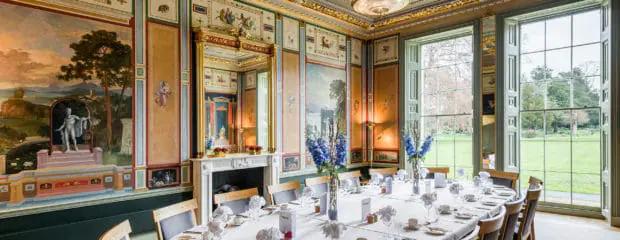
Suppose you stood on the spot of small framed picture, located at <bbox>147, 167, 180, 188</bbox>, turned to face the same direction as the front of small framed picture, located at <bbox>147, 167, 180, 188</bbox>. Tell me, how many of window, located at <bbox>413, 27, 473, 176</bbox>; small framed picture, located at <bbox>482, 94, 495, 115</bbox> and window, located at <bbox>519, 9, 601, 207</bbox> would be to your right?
0

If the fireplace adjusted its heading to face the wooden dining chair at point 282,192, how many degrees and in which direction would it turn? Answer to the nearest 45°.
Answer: approximately 45° to its right

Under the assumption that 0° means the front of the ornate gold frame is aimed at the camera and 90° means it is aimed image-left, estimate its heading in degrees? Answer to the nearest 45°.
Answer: approximately 315°

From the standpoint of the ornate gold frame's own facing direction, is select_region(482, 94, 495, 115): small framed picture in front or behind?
in front

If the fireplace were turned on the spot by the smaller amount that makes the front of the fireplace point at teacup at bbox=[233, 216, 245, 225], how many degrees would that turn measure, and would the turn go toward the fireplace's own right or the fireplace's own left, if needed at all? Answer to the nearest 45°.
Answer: approximately 45° to the fireplace's own right

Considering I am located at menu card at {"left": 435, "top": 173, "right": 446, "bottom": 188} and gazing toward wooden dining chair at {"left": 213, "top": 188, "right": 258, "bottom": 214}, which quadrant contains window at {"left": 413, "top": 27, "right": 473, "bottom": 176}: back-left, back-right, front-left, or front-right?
back-right

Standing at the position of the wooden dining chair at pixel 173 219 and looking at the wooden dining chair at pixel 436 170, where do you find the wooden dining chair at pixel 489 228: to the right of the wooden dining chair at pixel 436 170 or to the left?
right

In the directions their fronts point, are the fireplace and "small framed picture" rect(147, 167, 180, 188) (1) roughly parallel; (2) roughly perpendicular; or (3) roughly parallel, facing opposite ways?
roughly parallel

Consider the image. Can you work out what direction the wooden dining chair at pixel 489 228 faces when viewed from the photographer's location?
facing away from the viewer and to the left of the viewer

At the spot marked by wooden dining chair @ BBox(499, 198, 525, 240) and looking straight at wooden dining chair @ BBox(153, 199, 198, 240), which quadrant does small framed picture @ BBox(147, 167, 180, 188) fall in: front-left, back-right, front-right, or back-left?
front-right

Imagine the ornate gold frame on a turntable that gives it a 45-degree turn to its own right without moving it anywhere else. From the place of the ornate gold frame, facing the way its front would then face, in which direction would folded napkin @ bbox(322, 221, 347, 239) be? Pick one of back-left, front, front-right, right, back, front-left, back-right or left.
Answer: front

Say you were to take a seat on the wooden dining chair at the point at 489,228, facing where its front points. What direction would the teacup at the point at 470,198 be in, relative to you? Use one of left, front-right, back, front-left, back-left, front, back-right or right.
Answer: front-right

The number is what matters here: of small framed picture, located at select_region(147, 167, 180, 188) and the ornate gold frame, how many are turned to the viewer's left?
0

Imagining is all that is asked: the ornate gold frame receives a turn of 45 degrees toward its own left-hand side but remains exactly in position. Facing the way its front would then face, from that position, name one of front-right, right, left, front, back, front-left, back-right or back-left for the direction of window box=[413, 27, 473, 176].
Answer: front

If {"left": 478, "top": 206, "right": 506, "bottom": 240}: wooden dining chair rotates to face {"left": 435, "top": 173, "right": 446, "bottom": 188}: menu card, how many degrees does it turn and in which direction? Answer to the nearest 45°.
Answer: approximately 45° to its right

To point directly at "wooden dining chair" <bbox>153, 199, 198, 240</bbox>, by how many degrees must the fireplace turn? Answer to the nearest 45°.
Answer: approximately 45° to its right

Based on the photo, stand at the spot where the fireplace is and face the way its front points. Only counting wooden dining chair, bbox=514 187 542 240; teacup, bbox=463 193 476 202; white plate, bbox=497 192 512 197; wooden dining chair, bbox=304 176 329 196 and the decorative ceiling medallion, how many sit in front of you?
5

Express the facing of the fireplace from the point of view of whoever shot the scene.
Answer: facing the viewer and to the right of the viewer
